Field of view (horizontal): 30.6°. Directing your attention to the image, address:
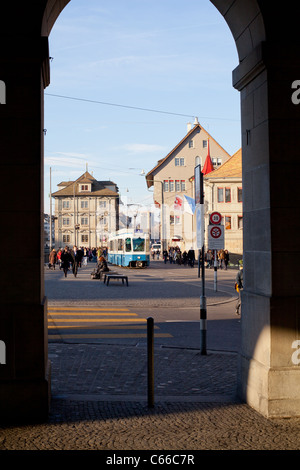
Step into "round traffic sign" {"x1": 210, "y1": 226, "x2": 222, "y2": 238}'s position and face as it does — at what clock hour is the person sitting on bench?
The person sitting on bench is roughly at 5 o'clock from the round traffic sign.

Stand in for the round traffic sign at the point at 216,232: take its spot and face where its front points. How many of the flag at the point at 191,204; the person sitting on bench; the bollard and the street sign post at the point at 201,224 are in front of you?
2

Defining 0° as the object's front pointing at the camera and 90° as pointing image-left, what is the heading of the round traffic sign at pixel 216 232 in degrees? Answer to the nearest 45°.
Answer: approximately 0°

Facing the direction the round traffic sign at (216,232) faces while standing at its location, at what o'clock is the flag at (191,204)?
The flag is roughly at 6 o'clock from the round traffic sign.

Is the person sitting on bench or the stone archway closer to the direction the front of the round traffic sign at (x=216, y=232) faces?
the stone archway

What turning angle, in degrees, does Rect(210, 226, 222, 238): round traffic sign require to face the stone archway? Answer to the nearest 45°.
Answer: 0° — it already faces it

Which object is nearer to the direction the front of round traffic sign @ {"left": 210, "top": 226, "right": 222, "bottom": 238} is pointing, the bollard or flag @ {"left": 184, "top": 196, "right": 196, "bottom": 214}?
the bollard

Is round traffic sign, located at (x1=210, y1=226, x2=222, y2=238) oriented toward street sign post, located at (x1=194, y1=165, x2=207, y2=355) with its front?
yes

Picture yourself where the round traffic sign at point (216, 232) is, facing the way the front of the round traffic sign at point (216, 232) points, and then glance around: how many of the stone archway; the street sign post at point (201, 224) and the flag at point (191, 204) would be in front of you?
2

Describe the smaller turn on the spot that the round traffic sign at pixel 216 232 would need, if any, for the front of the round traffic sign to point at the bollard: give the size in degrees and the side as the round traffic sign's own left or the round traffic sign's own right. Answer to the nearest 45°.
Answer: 0° — it already faces it
